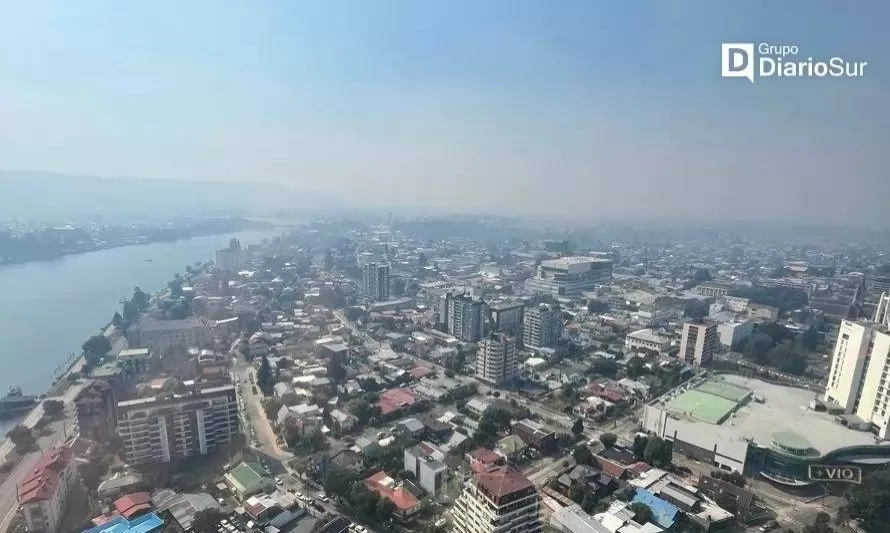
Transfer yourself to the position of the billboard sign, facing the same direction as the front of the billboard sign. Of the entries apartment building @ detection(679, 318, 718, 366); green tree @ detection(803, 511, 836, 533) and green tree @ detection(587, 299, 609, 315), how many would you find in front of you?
1

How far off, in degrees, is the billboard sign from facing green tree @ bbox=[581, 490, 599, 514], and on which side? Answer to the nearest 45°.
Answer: approximately 45° to its right

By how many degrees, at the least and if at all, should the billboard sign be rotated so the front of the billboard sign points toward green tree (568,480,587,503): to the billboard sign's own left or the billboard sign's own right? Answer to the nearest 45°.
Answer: approximately 45° to the billboard sign's own right

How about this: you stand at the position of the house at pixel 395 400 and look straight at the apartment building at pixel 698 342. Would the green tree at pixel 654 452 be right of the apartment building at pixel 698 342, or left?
right

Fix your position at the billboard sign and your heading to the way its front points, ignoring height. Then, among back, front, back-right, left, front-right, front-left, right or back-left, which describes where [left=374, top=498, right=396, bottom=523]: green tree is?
front-right

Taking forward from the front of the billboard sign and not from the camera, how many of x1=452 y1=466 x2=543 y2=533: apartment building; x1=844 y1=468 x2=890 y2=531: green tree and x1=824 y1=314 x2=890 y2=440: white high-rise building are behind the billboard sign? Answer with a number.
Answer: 1

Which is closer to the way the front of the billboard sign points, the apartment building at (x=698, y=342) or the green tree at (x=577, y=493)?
the green tree

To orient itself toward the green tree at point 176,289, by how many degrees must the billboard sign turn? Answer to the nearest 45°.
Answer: approximately 90° to its right

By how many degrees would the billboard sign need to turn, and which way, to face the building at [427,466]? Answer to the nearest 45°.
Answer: approximately 45° to its right

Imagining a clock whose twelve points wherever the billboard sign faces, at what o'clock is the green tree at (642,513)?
The green tree is roughly at 1 o'clock from the billboard sign.

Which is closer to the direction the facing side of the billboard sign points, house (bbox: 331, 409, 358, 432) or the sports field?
the house

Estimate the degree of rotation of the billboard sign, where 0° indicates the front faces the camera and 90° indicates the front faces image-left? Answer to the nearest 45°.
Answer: approximately 0°

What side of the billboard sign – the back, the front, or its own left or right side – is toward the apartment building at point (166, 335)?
right

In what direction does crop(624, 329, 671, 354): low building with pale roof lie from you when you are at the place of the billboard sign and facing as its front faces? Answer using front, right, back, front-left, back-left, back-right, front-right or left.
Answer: back-right

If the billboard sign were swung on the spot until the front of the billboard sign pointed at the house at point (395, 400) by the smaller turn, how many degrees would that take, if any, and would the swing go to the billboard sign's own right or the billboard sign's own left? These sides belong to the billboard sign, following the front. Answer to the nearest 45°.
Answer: approximately 45° to the billboard sign's own right
